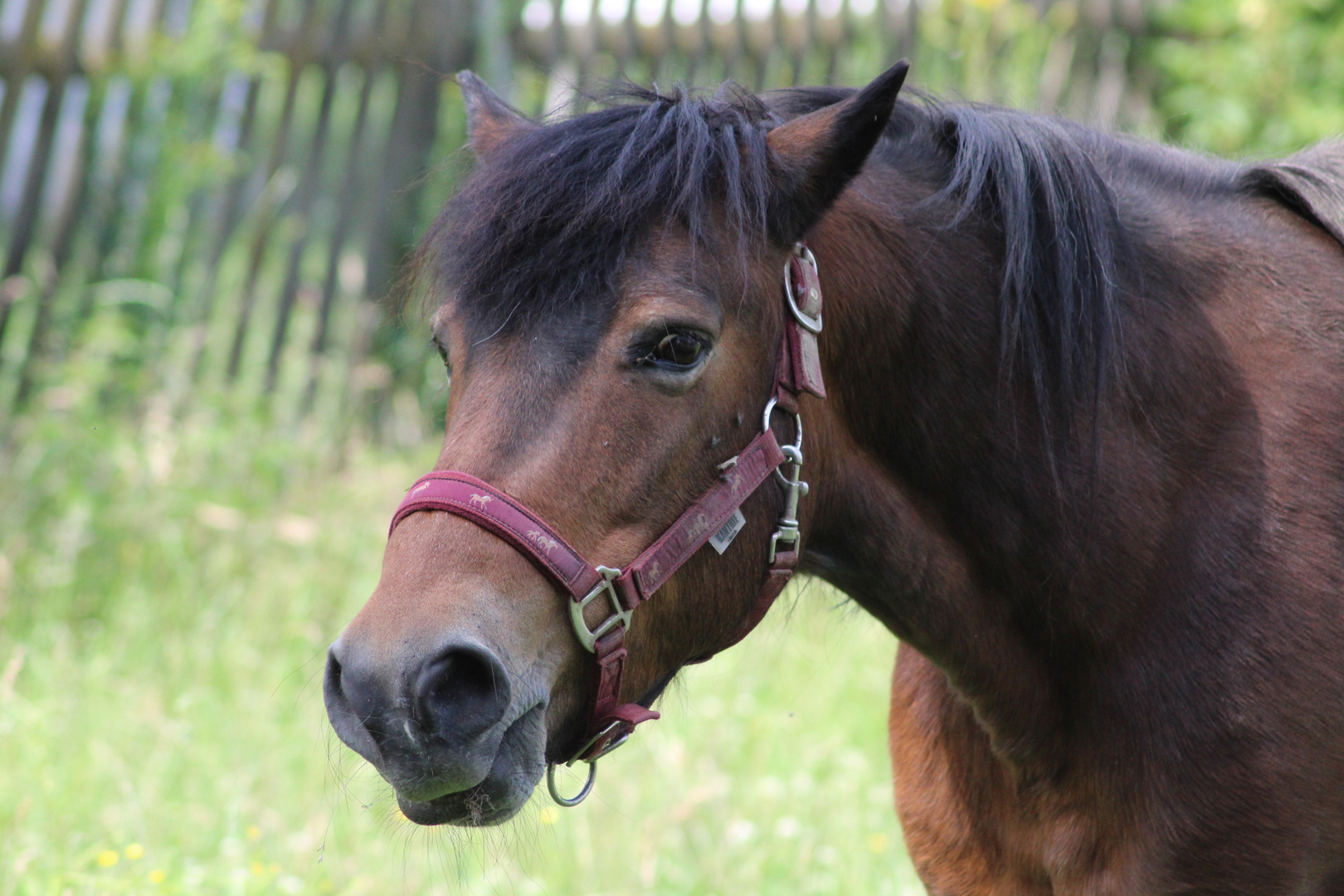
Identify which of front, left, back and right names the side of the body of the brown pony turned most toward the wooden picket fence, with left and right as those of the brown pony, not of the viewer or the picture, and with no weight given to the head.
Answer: right

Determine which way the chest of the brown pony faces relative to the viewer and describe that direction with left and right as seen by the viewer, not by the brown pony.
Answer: facing the viewer and to the left of the viewer
